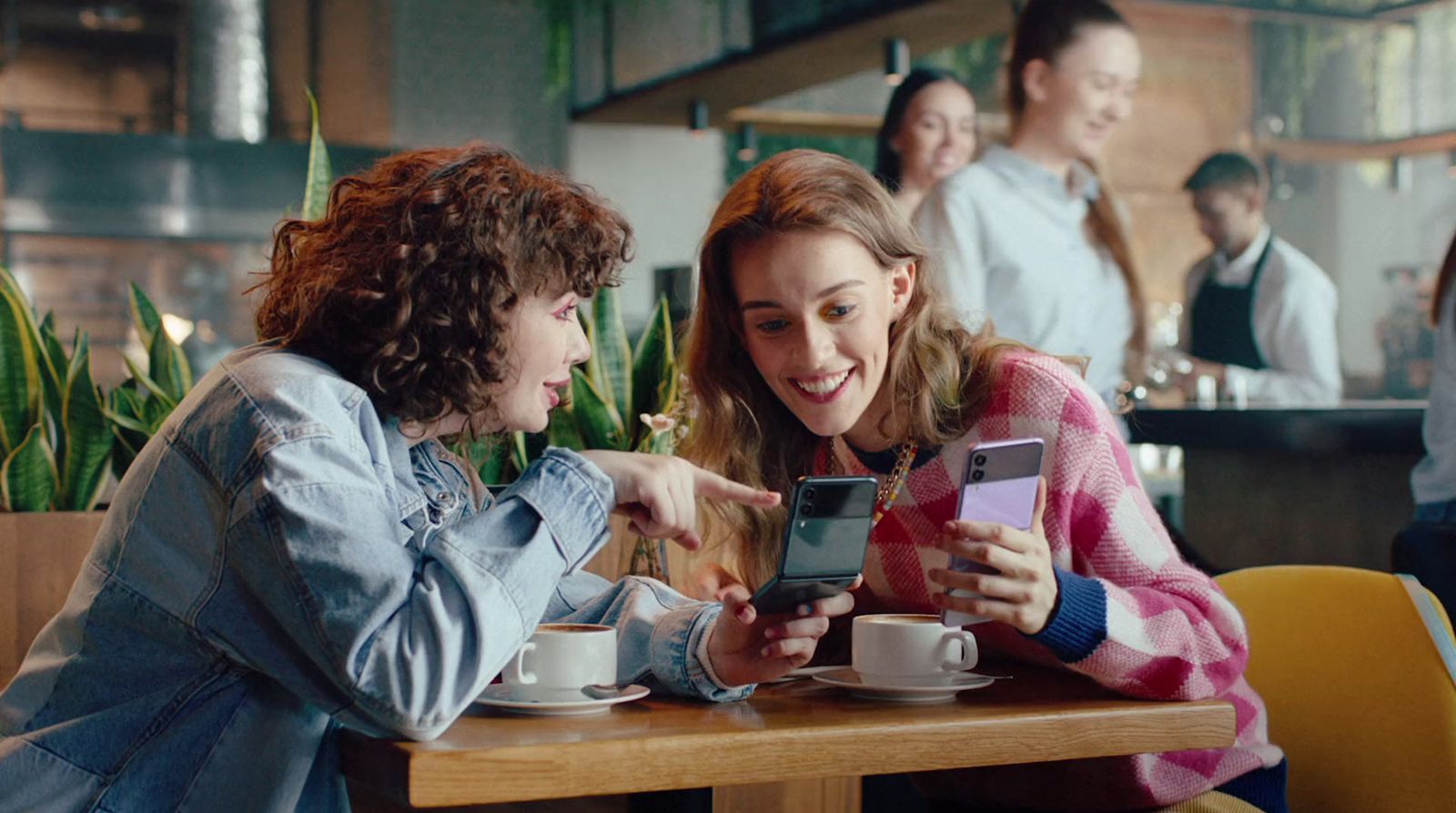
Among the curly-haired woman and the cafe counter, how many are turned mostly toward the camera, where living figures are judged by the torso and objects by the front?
1

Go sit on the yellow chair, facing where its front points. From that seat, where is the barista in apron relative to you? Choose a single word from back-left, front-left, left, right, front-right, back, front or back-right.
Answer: back-right

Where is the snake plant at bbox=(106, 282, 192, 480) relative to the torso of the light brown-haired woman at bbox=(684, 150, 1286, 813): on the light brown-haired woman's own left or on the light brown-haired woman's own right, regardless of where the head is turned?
on the light brown-haired woman's own right

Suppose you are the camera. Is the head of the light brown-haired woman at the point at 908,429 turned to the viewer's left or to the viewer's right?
to the viewer's left

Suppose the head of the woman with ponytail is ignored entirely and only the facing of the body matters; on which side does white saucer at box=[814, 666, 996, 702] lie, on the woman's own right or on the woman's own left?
on the woman's own right

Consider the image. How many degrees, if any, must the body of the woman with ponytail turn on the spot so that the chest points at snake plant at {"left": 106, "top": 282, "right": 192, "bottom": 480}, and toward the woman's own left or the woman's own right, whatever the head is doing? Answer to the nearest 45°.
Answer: approximately 90° to the woman's own right

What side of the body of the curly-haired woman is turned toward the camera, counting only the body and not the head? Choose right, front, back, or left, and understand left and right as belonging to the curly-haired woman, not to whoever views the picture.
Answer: right

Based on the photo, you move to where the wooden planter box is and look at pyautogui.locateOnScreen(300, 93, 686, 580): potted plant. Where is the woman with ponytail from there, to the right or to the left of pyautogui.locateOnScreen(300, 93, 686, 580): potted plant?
left

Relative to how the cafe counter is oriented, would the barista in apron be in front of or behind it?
behind
